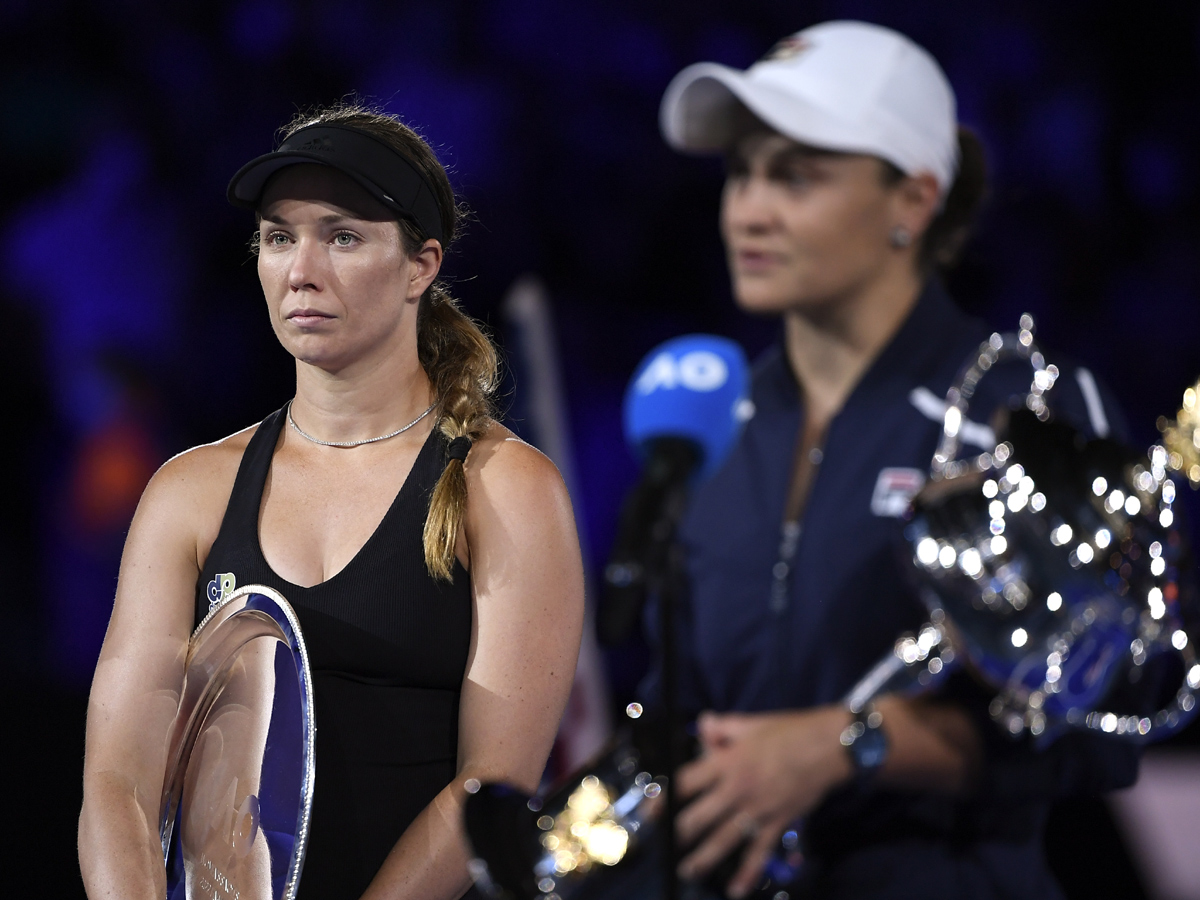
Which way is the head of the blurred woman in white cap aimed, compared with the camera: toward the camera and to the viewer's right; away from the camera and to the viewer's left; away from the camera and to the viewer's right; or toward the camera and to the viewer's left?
toward the camera and to the viewer's left

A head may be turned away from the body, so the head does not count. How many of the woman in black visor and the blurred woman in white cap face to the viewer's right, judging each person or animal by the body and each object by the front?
0

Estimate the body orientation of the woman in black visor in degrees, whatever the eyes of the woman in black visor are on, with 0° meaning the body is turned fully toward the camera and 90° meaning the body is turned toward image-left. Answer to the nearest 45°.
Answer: approximately 45°
